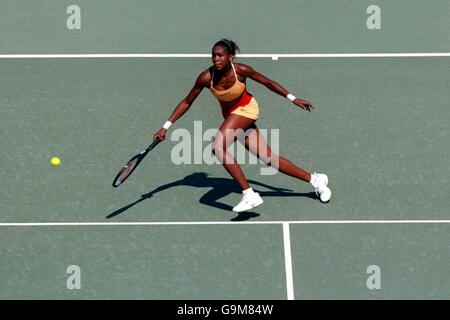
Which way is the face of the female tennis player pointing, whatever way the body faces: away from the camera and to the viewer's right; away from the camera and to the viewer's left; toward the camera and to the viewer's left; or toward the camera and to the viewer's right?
toward the camera and to the viewer's left

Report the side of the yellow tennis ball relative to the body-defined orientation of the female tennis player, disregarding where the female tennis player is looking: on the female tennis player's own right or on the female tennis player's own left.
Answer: on the female tennis player's own right

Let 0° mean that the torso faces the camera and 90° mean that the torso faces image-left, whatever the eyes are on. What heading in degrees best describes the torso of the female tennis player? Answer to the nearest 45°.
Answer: approximately 45°
